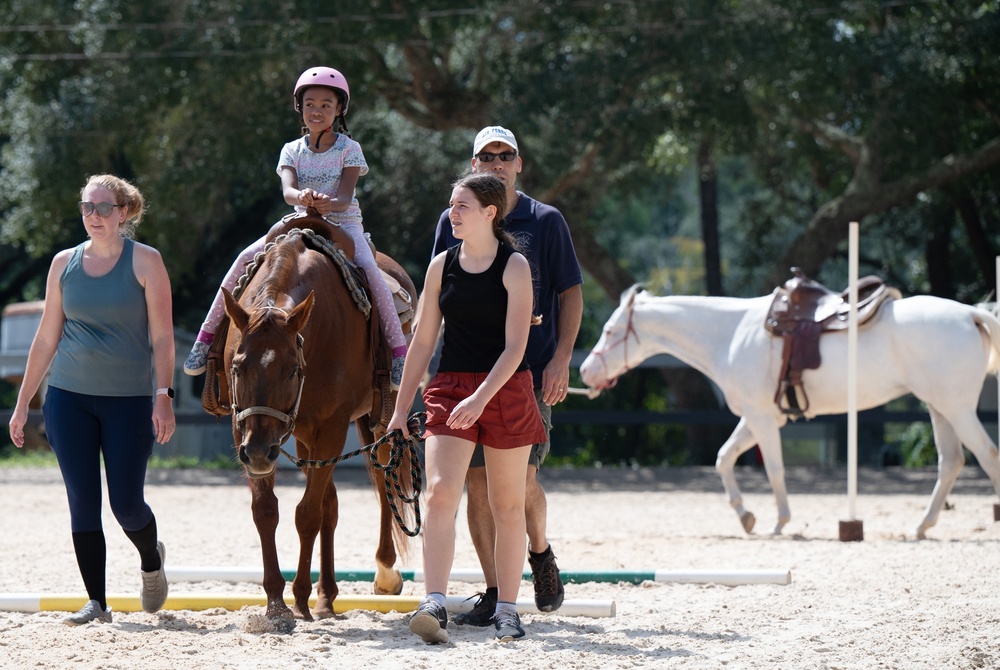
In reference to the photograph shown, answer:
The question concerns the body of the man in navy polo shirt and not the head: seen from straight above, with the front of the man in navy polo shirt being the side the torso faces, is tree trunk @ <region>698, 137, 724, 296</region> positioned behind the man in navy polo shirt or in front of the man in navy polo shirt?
behind

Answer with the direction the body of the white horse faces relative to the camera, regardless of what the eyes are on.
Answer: to the viewer's left

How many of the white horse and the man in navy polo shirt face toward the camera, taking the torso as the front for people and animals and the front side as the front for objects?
1

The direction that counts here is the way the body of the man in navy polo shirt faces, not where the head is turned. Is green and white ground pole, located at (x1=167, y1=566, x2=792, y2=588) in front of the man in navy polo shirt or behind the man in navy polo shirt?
behind

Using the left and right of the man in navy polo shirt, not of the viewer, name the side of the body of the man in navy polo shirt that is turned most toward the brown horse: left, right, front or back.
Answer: right

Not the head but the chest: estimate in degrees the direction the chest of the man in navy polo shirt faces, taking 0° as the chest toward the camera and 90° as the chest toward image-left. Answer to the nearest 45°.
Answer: approximately 0°

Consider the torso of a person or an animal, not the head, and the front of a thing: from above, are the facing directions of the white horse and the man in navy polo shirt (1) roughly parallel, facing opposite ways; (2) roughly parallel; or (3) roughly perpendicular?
roughly perpendicular
